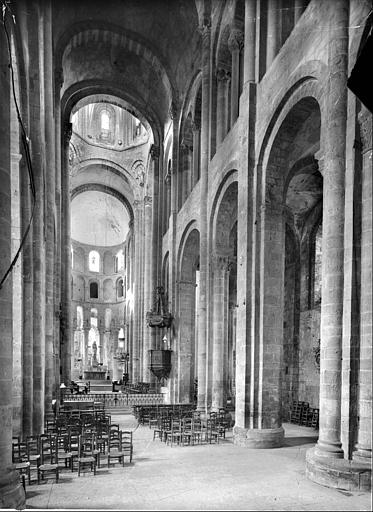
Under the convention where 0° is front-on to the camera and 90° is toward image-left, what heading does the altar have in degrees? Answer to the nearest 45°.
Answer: approximately 0°

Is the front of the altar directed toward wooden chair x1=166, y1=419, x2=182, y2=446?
yes

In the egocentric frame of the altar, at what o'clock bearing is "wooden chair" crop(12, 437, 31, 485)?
The wooden chair is roughly at 12 o'clock from the altar.
